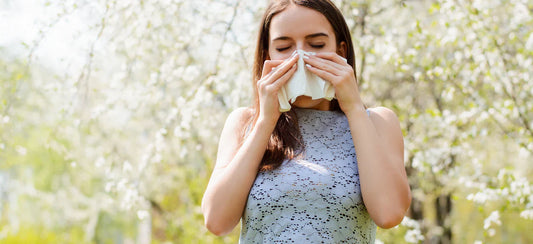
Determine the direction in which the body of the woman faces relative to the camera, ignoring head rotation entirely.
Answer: toward the camera
